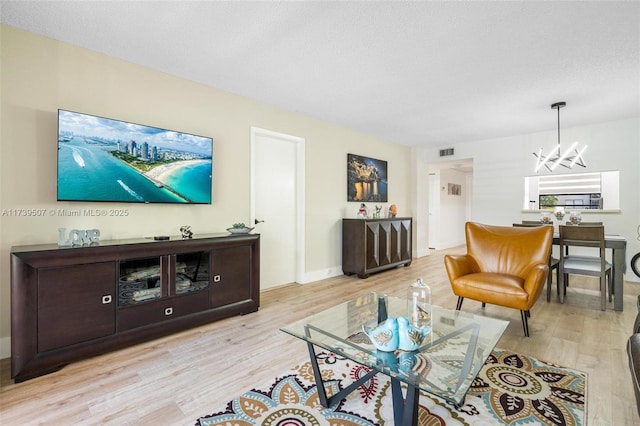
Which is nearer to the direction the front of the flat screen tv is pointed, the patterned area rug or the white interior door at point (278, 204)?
the patterned area rug

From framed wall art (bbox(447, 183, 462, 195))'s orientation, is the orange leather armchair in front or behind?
in front

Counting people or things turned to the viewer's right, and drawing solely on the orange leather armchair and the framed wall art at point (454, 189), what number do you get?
0

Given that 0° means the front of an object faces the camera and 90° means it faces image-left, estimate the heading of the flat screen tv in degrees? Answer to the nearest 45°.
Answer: approximately 315°

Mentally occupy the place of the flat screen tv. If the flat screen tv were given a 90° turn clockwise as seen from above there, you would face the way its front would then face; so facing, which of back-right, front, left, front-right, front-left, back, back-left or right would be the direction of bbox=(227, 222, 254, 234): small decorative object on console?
back-left

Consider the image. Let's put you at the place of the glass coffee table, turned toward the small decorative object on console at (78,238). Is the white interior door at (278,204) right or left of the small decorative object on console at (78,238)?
right

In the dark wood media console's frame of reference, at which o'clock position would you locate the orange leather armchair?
The orange leather armchair is roughly at 11 o'clock from the dark wood media console.

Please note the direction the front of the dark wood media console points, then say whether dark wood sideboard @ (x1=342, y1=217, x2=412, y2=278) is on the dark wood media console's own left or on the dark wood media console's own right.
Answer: on the dark wood media console's own left

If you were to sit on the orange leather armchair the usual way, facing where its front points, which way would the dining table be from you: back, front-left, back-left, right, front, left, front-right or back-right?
back

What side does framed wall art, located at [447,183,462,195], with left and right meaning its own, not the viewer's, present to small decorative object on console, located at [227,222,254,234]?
front

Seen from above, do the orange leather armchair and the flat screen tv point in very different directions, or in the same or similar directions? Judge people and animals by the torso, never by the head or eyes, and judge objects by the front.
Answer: very different directions

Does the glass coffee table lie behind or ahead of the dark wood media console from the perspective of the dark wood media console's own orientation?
ahead

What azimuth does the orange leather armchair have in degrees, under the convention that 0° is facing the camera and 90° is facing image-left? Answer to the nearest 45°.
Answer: approximately 45°

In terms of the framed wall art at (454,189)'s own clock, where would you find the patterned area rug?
The patterned area rug is roughly at 12 o'clock from the framed wall art.

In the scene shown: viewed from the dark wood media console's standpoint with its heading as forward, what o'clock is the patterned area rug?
The patterned area rug is roughly at 12 o'clock from the dark wood media console.

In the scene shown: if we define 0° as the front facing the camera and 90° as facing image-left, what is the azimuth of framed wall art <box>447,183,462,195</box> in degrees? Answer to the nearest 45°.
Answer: approximately 0°
